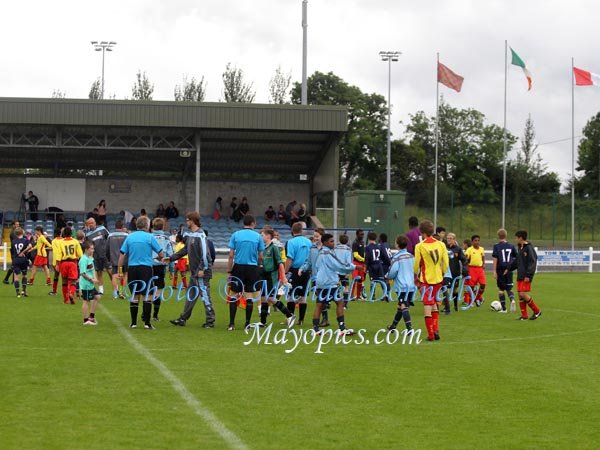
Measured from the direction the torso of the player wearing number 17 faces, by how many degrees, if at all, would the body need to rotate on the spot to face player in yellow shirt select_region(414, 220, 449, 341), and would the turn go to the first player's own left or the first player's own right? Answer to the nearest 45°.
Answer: approximately 180°

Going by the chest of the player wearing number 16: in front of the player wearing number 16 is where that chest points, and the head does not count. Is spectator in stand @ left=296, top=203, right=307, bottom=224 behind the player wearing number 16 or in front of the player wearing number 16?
in front

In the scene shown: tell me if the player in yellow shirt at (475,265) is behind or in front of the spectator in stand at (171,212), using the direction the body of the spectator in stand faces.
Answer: in front

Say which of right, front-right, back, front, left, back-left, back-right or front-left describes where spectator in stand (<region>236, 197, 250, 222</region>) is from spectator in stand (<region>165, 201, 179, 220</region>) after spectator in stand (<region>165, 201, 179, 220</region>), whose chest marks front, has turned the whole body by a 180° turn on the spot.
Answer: right

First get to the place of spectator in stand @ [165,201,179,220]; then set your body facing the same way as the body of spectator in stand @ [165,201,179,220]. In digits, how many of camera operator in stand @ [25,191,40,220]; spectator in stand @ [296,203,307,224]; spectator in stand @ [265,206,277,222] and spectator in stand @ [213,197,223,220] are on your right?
1

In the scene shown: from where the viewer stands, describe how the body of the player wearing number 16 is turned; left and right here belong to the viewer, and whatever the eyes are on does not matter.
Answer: facing away from the viewer

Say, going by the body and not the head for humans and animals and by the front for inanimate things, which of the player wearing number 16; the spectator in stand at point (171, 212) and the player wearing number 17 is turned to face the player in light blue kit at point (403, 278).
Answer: the spectator in stand

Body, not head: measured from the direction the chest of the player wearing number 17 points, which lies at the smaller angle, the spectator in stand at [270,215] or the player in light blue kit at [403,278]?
the spectator in stand

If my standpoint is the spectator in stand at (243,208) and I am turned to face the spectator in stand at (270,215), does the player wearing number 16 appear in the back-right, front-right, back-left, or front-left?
back-right

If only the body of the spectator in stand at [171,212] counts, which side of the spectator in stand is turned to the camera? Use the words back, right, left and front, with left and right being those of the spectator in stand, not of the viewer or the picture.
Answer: front

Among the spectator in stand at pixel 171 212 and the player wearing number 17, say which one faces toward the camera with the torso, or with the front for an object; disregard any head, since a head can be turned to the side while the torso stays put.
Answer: the spectator in stand

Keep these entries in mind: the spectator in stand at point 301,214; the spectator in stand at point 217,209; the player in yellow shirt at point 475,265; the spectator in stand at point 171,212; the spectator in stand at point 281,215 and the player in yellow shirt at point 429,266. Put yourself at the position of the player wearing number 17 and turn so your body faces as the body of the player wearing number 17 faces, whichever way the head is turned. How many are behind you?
1

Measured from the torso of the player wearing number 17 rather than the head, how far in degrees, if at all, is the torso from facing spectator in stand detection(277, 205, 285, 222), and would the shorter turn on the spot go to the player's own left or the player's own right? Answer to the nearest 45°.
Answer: approximately 45° to the player's own left

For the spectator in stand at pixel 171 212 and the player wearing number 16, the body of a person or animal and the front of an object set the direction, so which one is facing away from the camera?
the player wearing number 16

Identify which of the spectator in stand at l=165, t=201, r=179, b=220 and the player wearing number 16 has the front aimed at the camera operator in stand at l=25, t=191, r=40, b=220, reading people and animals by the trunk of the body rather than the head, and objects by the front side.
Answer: the player wearing number 16

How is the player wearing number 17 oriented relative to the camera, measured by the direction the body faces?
away from the camera

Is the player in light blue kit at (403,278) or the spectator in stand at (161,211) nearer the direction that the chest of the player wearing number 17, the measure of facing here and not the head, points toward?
the spectator in stand
